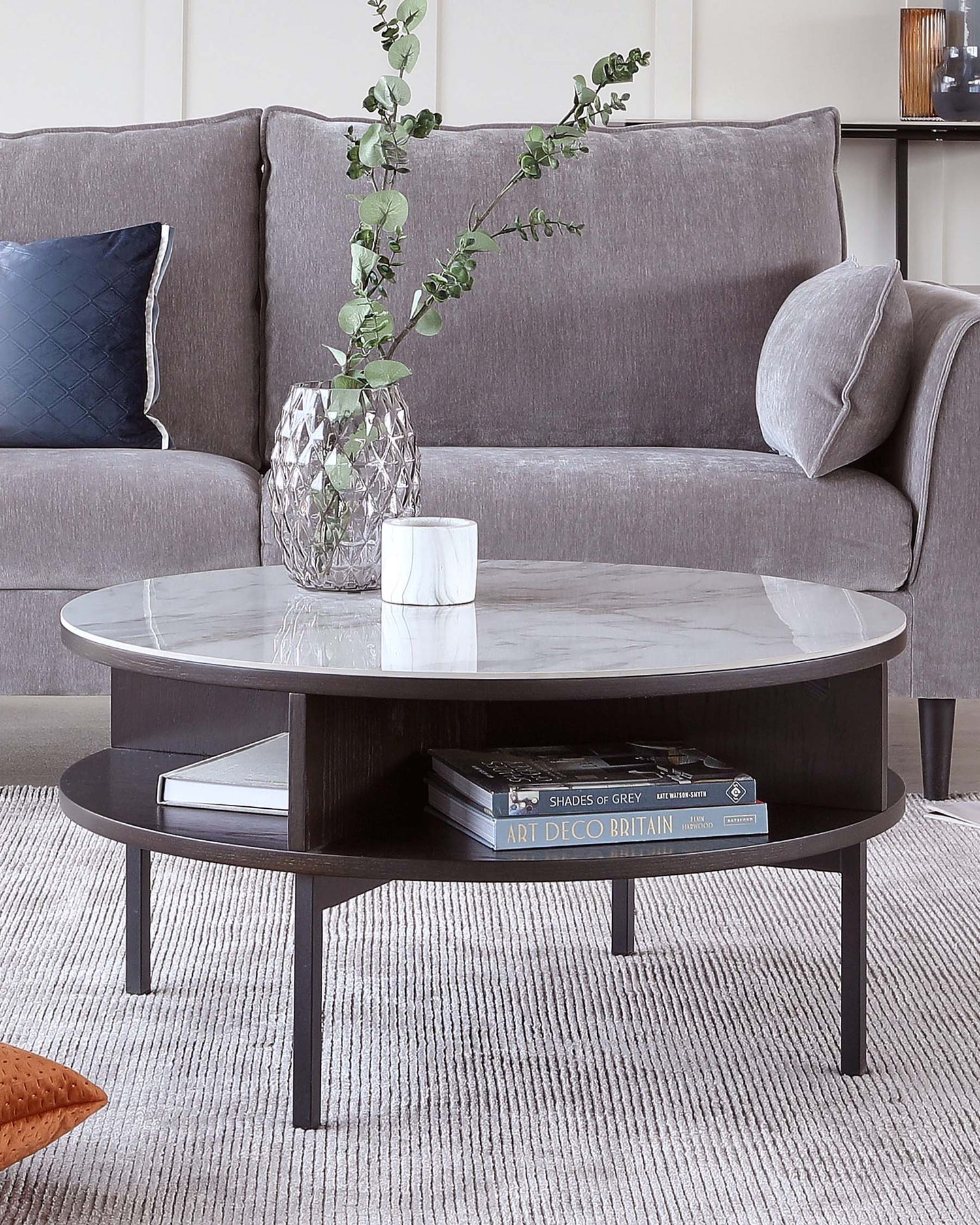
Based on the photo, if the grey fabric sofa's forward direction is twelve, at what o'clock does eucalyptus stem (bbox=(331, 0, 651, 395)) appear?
The eucalyptus stem is roughly at 12 o'clock from the grey fabric sofa.

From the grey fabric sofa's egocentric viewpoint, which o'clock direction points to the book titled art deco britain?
The book titled art deco britain is roughly at 12 o'clock from the grey fabric sofa.

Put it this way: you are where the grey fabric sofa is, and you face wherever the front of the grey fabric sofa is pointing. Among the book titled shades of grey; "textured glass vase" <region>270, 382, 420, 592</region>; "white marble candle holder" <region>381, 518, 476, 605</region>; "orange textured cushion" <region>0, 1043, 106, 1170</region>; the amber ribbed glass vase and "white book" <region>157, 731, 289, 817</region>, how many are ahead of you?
5

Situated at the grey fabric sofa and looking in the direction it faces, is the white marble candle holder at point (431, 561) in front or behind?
in front

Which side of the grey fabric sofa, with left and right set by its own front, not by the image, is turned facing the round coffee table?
front

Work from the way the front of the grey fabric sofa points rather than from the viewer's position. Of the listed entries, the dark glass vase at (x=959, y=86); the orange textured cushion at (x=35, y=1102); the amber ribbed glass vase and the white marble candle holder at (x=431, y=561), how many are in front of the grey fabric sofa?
2

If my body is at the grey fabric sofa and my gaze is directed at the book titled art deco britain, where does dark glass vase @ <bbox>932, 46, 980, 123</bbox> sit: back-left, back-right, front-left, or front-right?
back-left

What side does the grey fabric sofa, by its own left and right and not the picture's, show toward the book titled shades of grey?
front

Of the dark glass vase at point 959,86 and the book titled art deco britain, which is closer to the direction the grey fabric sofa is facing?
the book titled art deco britain

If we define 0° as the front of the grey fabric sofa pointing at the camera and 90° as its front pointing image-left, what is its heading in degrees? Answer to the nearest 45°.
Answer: approximately 0°
